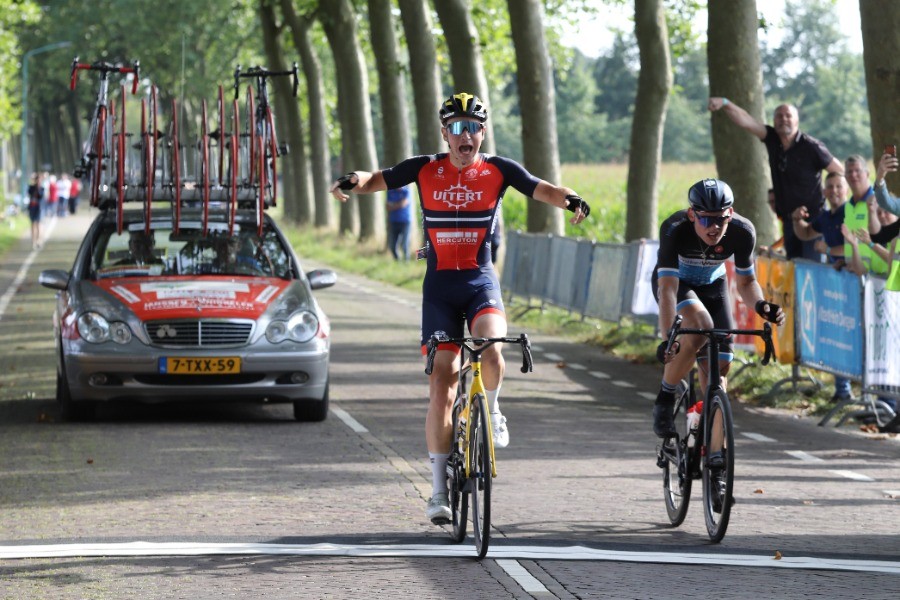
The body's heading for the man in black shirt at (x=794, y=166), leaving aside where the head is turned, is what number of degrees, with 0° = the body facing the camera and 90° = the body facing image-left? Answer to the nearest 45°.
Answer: approximately 45°

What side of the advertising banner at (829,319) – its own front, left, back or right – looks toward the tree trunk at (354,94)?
right

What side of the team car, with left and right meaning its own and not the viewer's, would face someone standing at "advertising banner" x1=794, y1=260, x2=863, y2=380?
left

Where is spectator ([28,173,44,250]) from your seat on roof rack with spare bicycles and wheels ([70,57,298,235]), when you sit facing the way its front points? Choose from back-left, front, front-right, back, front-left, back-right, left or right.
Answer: back

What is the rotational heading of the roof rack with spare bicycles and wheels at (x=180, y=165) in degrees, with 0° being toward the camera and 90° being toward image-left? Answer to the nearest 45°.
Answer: approximately 0°

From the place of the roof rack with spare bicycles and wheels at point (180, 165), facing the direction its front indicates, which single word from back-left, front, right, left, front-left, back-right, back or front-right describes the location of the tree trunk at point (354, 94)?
back

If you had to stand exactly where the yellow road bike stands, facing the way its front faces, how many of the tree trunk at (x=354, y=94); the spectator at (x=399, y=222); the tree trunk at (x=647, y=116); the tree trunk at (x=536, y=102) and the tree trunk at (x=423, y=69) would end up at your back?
5

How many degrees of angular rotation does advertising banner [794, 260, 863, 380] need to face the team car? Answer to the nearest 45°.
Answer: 0° — it already faces it

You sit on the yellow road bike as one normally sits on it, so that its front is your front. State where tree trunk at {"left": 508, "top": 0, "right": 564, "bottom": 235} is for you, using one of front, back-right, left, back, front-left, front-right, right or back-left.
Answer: back
